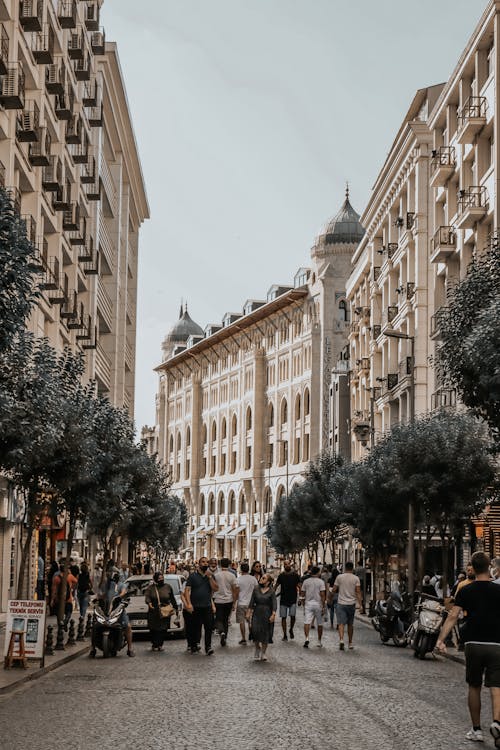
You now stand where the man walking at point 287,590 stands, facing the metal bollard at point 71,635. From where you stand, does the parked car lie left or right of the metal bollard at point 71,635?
right

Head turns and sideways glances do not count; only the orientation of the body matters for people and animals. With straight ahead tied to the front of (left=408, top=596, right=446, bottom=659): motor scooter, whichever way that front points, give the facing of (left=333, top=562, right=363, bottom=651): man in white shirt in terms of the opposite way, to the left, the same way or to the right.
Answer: the opposite way

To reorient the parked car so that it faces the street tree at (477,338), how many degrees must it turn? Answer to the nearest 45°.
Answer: approximately 45° to its left

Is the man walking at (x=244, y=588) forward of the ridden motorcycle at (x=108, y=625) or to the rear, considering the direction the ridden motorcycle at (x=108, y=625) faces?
to the rear

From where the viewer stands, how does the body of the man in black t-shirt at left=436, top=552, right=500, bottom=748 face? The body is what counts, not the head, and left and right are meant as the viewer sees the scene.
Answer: facing away from the viewer

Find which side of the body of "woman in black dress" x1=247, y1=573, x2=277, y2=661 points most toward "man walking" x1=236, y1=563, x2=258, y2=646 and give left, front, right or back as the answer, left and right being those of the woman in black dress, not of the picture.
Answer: back

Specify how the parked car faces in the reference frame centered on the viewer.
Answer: facing the viewer

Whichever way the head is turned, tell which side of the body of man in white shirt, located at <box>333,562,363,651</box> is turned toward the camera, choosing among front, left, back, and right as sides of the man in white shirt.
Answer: back

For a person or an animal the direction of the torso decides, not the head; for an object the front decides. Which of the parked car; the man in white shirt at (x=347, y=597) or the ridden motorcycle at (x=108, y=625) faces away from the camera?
the man in white shirt

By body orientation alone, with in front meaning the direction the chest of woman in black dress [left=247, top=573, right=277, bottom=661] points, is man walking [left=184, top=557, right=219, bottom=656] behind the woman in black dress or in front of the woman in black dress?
behind

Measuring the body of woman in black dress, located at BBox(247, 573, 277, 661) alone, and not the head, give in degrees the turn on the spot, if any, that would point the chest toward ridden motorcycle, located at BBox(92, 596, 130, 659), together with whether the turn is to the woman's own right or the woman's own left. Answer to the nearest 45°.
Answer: approximately 90° to the woman's own right

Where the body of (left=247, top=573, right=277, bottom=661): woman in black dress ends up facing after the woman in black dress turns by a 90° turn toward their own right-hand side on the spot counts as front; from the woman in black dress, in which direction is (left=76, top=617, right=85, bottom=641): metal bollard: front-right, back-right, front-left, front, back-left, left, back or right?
front-right
